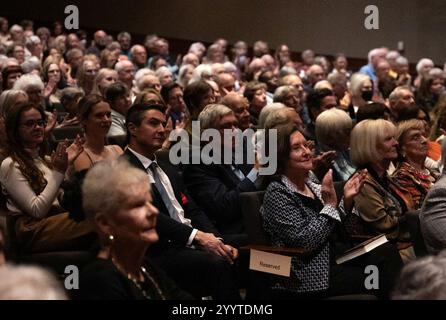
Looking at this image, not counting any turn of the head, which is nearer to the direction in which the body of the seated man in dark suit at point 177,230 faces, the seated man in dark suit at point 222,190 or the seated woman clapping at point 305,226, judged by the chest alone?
the seated woman clapping

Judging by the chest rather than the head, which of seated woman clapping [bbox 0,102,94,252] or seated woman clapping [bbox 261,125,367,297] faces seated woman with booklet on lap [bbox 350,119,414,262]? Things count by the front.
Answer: seated woman clapping [bbox 0,102,94,252]

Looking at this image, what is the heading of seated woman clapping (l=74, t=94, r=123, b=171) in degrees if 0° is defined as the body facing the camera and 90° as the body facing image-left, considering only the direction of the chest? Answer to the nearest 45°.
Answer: approximately 315°

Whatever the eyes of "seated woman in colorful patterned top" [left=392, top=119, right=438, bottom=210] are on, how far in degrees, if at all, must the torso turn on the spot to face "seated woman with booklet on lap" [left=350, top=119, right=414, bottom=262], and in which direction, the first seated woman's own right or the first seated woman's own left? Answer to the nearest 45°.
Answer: approximately 45° to the first seated woman's own right

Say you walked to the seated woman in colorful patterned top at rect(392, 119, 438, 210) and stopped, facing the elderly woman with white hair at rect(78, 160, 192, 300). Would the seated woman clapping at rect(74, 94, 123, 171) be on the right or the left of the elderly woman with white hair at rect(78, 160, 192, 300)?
right

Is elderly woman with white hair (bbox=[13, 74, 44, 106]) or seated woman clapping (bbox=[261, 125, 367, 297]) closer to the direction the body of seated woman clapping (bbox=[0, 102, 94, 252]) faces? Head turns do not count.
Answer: the seated woman clapping

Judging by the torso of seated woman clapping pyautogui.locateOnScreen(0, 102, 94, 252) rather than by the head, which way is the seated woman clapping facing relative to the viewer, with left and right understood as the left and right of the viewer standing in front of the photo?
facing to the right of the viewer

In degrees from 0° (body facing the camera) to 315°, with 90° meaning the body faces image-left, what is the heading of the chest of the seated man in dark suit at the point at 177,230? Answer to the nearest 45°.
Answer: approximately 315°
